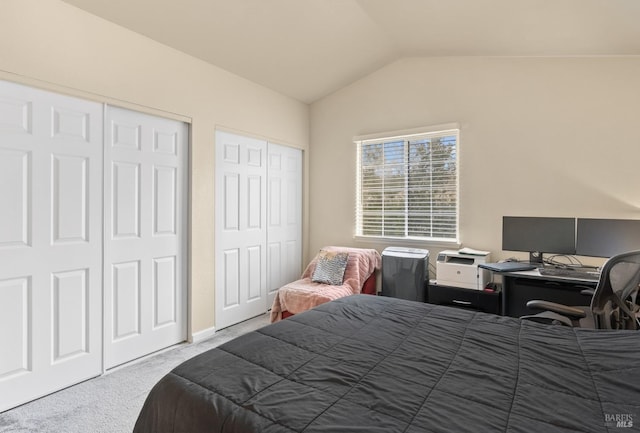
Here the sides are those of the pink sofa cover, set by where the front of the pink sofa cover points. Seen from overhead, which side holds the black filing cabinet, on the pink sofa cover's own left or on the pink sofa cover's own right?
on the pink sofa cover's own left

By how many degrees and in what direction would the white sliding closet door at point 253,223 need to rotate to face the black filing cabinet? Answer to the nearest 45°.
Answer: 0° — it already faces it

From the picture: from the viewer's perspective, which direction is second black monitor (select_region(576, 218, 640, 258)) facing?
toward the camera

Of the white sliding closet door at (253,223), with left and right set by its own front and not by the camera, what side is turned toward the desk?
front

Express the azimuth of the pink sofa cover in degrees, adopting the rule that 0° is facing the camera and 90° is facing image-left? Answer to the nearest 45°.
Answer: approximately 45°

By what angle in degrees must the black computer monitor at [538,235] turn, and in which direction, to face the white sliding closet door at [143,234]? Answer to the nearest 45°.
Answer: approximately 45° to its right

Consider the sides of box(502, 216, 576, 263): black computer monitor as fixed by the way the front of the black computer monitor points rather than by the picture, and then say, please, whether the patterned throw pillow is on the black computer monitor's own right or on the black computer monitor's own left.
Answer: on the black computer monitor's own right

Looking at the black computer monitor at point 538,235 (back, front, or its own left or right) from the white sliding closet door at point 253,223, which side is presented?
right

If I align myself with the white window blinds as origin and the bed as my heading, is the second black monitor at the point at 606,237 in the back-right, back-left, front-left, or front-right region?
front-left

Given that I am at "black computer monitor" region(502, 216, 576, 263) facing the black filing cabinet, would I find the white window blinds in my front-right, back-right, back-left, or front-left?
front-right

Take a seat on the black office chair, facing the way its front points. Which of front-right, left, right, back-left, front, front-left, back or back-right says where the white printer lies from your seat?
front

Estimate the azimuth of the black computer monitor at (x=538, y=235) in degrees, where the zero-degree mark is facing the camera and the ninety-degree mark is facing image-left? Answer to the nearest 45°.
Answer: approximately 0°

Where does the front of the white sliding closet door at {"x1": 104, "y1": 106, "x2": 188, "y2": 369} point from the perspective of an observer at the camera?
facing the viewer and to the right of the viewer

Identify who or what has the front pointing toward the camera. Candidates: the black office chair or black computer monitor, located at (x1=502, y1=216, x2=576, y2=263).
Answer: the black computer monitor

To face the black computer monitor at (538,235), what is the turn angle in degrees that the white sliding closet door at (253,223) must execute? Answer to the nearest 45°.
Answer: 0° — it already faces it

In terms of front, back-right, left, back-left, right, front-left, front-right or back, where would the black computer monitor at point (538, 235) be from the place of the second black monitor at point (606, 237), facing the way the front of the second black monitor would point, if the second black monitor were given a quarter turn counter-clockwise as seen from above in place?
back

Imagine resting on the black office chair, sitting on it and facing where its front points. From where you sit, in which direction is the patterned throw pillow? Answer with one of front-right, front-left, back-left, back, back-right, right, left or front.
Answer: front-left

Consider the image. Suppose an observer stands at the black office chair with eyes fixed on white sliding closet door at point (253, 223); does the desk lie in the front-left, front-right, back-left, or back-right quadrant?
front-right

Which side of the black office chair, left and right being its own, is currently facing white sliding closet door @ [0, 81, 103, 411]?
left

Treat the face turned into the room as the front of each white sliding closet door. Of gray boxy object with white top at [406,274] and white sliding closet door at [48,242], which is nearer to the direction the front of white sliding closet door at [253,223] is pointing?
the gray boxy object with white top
